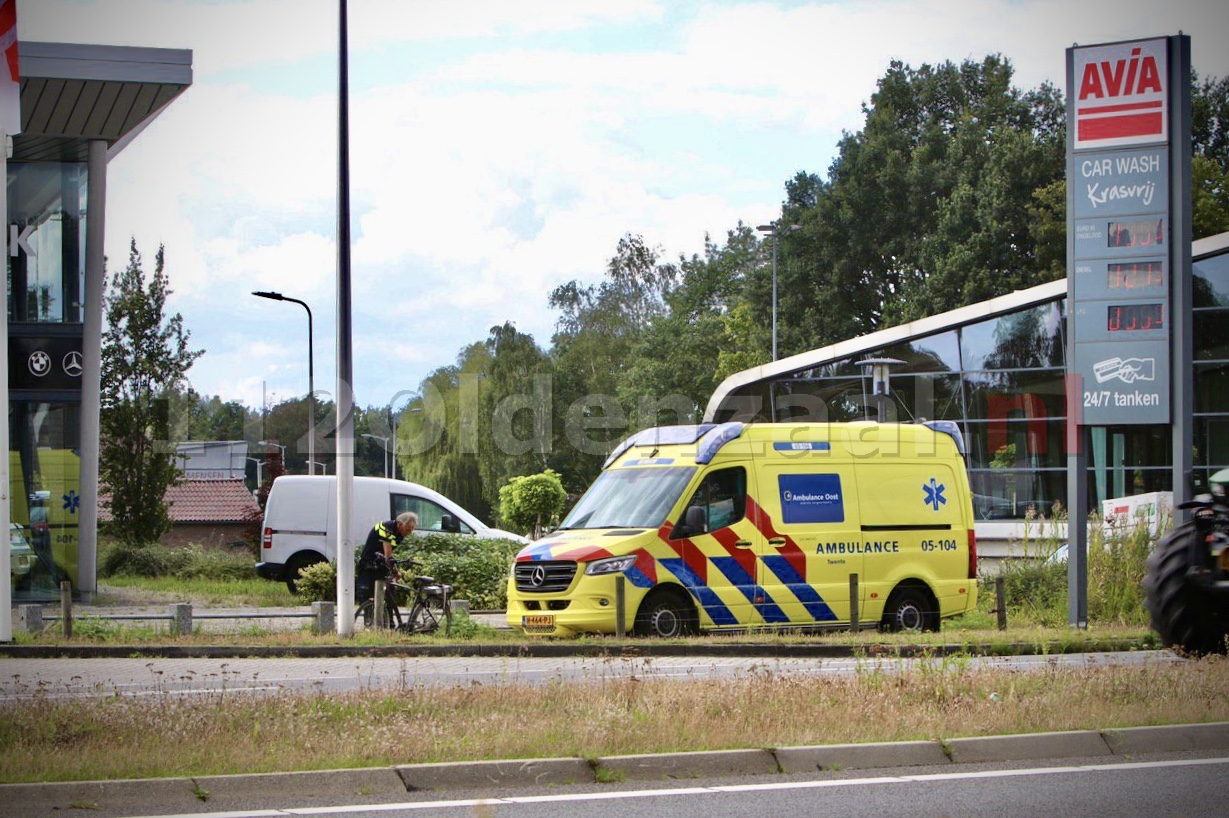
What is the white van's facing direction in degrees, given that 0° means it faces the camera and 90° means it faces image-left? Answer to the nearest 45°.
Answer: approximately 270°

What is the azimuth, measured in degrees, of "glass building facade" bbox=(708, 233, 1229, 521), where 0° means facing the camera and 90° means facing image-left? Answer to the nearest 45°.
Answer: approximately 0°

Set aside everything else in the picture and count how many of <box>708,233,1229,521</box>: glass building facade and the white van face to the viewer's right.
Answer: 1

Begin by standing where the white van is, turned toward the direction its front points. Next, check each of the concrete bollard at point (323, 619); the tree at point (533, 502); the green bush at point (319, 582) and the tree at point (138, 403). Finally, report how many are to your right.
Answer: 2

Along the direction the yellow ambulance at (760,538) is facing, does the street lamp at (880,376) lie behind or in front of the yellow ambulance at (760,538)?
behind

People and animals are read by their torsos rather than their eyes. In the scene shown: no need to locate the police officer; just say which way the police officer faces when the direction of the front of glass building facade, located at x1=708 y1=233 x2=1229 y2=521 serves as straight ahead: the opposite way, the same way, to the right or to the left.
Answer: to the left

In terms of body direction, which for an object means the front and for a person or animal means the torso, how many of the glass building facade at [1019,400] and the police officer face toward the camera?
1

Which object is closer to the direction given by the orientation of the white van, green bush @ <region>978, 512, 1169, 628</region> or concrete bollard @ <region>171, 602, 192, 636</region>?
the green bush

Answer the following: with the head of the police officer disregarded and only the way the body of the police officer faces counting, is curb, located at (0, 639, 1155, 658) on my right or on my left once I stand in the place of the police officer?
on my right

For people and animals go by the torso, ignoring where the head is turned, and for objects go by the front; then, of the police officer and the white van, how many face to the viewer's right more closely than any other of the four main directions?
2

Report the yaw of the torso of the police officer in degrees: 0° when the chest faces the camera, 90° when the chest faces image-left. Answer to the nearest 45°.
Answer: approximately 270°

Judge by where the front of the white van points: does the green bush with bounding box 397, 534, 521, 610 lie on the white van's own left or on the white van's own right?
on the white van's own right
